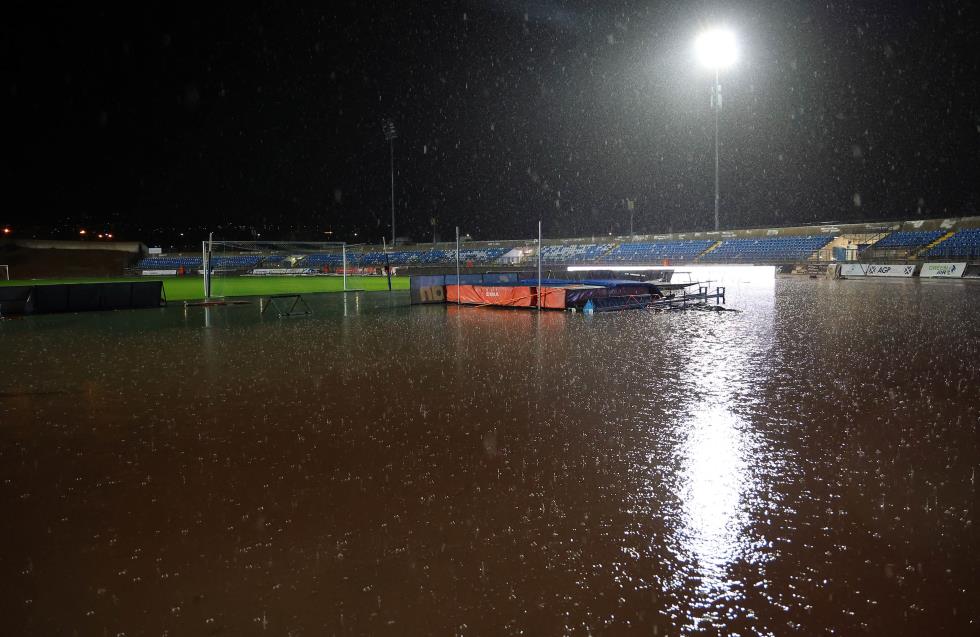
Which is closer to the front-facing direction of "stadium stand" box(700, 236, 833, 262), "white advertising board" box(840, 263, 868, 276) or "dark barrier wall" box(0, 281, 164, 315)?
the dark barrier wall

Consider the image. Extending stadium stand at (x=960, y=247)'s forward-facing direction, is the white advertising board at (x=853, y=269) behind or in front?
in front

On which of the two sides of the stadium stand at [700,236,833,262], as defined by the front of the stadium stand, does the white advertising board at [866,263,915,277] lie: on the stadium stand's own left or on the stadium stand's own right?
on the stadium stand's own left

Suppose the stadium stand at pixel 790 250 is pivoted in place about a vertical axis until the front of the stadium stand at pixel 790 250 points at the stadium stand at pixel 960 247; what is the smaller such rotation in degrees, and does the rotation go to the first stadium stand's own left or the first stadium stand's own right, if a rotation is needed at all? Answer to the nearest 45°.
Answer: approximately 90° to the first stadium stand's own left

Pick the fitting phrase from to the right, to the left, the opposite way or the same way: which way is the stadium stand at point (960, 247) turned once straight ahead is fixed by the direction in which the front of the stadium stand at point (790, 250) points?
the same way

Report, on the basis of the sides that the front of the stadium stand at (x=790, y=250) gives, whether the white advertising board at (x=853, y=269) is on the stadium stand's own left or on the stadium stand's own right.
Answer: on the stadium stand's own left

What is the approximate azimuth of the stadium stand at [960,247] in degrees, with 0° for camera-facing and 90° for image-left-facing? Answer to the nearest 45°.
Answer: approximately 45°

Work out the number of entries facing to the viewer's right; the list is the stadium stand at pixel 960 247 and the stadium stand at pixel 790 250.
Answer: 0

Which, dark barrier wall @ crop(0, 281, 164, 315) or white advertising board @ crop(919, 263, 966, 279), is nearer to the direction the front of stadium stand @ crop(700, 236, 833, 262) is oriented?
the dark barrier wall
